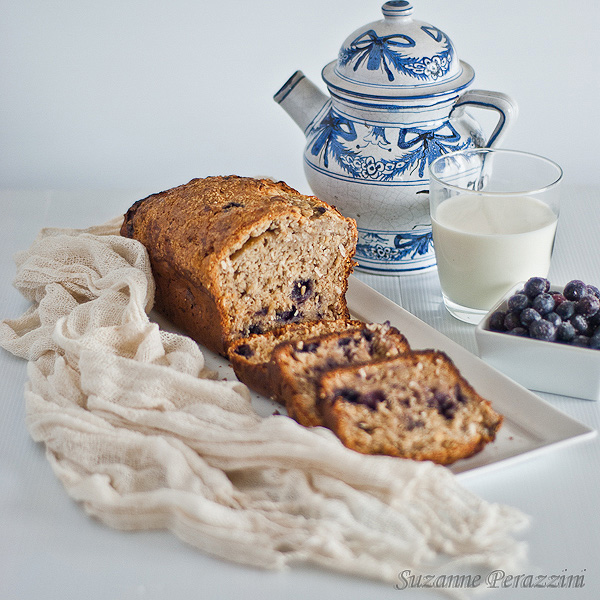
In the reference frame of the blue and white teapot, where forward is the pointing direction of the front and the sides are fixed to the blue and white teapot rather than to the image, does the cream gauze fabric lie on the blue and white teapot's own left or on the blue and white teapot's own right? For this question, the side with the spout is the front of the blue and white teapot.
on the blue and white teapot's own left

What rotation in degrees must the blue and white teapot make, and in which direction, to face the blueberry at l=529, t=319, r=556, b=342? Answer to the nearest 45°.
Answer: approximately 135° to its left

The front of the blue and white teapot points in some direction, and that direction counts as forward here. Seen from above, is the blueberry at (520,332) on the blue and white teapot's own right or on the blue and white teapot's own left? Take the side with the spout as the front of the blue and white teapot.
on the blue and white teapot's own left

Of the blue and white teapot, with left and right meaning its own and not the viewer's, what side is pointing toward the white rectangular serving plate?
left

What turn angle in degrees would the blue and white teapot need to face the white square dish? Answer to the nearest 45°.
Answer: approximately 135° to its left

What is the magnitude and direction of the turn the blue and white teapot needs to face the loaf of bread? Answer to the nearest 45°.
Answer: approximately 45° to its left

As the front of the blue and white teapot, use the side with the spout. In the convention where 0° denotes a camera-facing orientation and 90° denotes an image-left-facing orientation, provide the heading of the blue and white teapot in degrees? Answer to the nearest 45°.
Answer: approximately 90°

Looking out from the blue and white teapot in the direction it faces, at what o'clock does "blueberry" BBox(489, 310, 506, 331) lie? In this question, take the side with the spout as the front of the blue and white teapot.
The blueberry is roughly at 8 o'clock from the blue and white teapot.

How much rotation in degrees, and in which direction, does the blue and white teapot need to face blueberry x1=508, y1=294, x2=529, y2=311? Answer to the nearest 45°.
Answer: approximately 135° to its left

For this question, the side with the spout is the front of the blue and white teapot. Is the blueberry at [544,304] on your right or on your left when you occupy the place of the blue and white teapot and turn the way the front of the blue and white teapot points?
on your left

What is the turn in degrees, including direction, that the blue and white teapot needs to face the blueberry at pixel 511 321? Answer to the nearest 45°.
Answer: approximately 135° to its left

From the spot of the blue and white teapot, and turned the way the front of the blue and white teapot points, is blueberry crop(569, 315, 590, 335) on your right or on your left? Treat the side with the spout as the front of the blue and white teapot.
on your left

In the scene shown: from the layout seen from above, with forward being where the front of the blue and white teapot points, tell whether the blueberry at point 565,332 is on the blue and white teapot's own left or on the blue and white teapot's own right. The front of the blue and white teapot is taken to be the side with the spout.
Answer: on the blue and white teapot's own left
